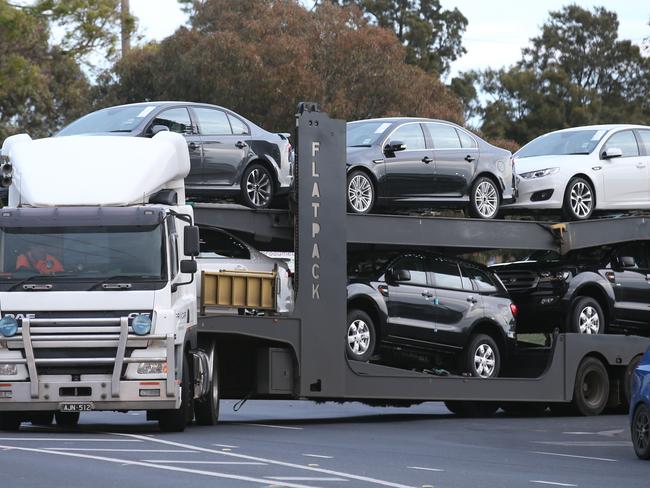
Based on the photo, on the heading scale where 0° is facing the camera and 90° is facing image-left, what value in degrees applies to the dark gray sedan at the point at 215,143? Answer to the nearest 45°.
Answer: approximately 45°

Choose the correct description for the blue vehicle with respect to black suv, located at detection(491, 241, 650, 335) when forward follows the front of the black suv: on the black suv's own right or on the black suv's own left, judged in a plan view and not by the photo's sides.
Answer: on the black suv's own left

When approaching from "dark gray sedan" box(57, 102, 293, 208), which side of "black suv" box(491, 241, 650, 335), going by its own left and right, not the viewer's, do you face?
front

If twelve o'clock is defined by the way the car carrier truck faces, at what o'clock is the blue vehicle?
The blue vehicle is roughly at 8 o'clock from the car carrier truck.

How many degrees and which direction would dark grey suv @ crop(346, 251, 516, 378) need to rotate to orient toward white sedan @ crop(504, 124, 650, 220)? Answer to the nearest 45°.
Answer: approximately 180°

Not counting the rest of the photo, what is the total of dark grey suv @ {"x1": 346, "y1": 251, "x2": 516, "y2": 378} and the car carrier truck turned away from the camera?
0

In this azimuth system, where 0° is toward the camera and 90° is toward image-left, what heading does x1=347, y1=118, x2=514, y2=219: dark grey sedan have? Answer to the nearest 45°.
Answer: approximately 45°
